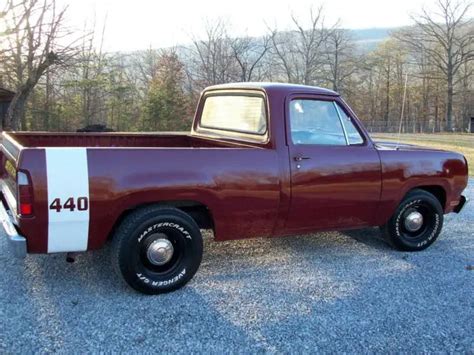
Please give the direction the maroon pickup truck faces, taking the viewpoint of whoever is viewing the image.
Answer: facing away from the viewer and to the right of the viewer
